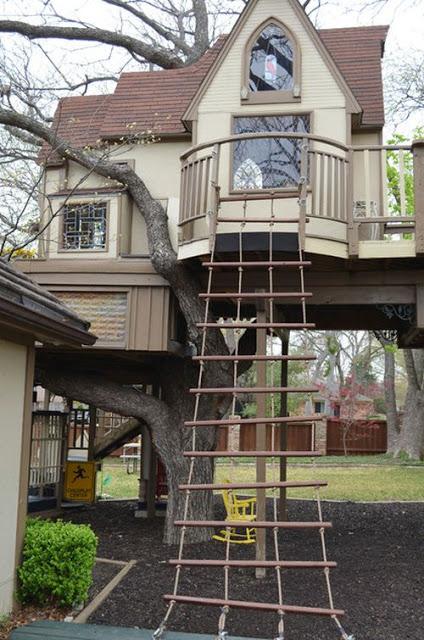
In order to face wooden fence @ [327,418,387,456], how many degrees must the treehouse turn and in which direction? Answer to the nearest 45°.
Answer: approximately 180°

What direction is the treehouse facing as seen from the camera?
toward the camera

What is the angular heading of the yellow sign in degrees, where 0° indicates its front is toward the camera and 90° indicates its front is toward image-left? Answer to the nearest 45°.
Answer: approximately 0°

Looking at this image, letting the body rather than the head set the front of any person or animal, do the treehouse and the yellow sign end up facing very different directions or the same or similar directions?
same or similar directions

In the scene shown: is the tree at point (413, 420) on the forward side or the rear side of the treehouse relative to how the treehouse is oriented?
on the rear side

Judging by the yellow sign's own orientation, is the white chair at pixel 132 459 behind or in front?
behind

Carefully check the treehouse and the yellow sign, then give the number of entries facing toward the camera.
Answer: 2

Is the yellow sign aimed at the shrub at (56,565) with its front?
yes
